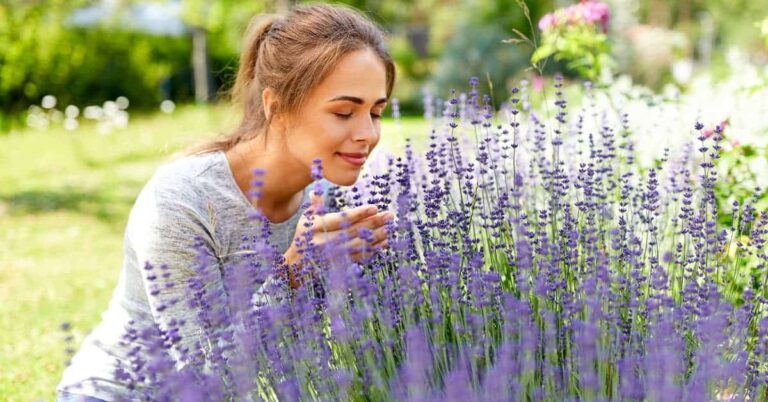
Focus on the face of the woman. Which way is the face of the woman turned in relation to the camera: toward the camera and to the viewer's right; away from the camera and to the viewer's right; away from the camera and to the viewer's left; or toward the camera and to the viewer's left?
toward the camera and to the viewer's right

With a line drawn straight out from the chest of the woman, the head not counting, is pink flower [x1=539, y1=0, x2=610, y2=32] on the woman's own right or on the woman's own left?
on the woman's own left

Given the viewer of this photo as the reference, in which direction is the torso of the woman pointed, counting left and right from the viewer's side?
facing the viewer and to the right of the viewer

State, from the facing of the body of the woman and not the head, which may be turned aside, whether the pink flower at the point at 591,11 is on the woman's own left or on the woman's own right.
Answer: on the woman's own left
